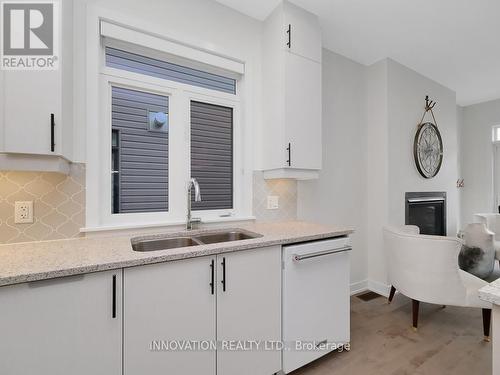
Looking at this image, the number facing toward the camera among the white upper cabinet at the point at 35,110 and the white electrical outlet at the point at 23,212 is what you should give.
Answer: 2

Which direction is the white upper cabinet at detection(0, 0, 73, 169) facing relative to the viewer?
toward the camera

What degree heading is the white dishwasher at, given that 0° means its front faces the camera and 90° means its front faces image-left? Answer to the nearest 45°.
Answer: approximately 315°

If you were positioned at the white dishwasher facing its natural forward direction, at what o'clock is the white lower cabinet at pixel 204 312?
The white lower cabinet is roughly at 3 o'clock from the white dishwasher.

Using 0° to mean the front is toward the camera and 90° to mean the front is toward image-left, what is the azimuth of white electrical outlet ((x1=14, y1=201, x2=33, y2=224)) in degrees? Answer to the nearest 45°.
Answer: approximately 0°

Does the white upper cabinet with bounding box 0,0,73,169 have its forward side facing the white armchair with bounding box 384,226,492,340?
no

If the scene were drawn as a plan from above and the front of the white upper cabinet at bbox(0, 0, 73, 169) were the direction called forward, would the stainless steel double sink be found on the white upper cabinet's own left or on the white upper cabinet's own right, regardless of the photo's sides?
on the white upper cabinet's own left

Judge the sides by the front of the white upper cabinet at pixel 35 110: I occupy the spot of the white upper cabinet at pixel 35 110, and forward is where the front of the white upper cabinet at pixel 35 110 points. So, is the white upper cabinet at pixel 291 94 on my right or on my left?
on my left

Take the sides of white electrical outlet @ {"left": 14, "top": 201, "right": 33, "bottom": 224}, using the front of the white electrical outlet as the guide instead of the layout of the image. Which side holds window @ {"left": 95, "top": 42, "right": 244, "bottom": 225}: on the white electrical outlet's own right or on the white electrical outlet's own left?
on the white electrical outlet's own left

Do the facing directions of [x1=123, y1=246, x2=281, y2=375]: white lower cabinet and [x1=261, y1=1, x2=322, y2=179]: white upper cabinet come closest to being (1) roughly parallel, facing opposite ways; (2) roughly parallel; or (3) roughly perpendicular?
roughly parallel

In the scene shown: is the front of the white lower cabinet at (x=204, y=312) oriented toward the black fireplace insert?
no

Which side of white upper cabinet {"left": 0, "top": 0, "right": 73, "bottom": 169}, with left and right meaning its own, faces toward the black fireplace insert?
left
